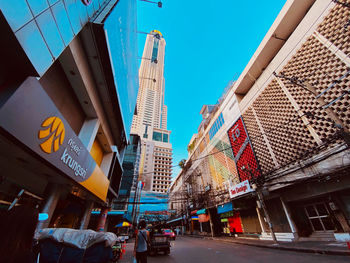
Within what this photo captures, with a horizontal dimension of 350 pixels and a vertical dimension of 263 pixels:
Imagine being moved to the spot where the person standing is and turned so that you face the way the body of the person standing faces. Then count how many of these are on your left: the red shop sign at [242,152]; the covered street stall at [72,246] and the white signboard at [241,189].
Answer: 1

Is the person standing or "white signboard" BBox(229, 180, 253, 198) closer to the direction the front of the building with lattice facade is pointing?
the person standing

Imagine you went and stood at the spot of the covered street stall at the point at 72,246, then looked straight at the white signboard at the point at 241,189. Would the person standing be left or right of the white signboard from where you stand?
right

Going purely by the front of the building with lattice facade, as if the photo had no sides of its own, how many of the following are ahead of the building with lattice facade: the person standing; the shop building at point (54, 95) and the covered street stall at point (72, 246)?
3

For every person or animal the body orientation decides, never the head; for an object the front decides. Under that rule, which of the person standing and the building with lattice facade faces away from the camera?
the person standing

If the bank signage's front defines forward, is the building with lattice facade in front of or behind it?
in front

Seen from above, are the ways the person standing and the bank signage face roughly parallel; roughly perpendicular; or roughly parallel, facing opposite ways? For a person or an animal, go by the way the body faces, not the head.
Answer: roughly perpendicular

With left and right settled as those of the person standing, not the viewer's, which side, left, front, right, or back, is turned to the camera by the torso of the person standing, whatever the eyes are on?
back

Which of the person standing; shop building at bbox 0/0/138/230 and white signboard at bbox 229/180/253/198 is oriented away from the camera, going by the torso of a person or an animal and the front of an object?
the person standing

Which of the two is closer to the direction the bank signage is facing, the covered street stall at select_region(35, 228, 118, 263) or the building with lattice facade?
the building with lattice facade

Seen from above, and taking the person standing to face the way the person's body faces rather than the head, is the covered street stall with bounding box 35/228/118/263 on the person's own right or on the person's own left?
on the person's own left

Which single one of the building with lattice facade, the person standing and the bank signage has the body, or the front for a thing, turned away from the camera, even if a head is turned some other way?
the person standing

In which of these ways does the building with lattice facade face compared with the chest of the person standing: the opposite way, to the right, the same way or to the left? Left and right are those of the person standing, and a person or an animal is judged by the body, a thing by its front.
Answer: to the left

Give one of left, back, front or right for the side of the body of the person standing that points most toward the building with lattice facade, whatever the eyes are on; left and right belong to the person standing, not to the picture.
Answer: right

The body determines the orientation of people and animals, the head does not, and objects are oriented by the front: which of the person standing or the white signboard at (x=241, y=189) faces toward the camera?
the white signboard

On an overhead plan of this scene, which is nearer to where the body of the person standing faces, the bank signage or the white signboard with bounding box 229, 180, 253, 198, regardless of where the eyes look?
the white signboard

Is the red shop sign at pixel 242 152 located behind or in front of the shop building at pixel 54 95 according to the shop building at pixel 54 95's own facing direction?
in front

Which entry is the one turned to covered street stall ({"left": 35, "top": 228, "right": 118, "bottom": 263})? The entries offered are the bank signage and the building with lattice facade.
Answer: the building with lattice facade
